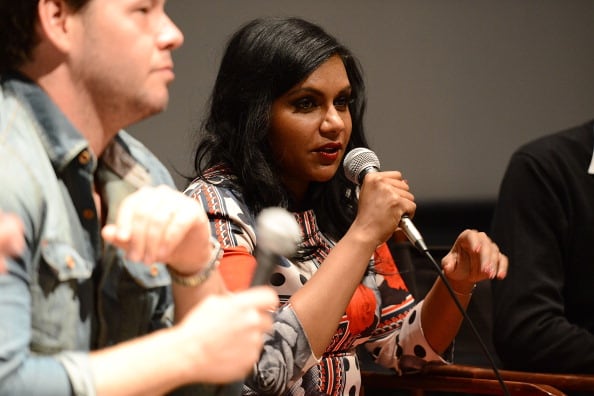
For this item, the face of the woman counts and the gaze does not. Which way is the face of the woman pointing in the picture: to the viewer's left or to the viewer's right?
to the viewer's right

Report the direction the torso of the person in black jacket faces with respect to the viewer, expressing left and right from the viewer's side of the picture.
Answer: facing the viewer and to the right of the viewer

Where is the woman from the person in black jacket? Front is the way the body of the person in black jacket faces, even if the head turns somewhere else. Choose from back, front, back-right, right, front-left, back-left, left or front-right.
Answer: right

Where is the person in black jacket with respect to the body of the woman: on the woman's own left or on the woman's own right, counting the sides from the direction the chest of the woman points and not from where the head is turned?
on the woman's own left

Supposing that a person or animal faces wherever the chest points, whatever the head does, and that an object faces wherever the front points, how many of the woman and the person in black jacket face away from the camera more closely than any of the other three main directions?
0

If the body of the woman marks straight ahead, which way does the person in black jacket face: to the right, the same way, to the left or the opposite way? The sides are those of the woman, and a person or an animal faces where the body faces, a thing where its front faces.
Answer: the same way
